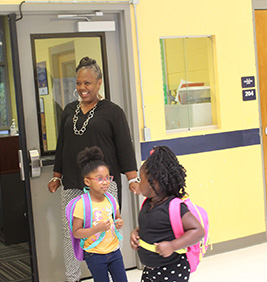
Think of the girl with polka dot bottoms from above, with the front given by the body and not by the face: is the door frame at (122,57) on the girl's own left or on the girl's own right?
on the girl's own right

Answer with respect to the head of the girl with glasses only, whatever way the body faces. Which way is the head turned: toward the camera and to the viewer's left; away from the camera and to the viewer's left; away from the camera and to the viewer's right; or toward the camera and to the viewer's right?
toward the camera and to the viewer's right

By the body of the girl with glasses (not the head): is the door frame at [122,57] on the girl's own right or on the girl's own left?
on the girl's own left

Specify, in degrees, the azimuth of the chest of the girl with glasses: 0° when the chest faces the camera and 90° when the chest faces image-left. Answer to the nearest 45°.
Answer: approximately 315°

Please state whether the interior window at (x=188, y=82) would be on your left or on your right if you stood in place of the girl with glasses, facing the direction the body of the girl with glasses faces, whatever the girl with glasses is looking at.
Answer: on your left

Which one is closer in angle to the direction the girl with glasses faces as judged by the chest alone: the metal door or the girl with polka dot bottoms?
the girl with polka dot bottoms

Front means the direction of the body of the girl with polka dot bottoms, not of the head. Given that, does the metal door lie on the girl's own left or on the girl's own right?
on the girl's own right
